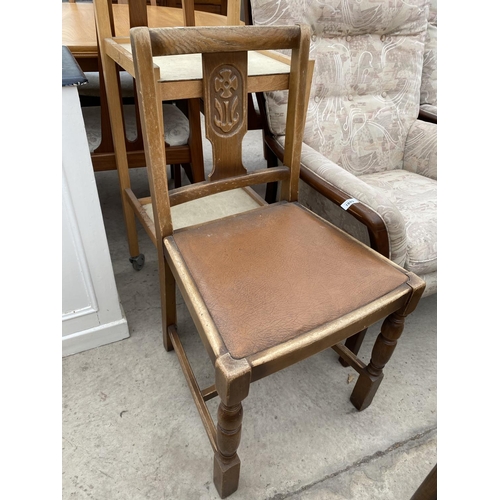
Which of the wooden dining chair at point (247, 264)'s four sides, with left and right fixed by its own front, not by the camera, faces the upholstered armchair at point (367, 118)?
left

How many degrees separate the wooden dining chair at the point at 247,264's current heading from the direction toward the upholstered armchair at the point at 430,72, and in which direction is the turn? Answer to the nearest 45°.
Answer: approximately 90° to its left

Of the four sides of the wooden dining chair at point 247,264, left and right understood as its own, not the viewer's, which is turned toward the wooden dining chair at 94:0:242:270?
back

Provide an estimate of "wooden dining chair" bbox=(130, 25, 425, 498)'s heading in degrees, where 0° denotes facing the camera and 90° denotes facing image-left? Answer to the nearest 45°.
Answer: approximately 315°
